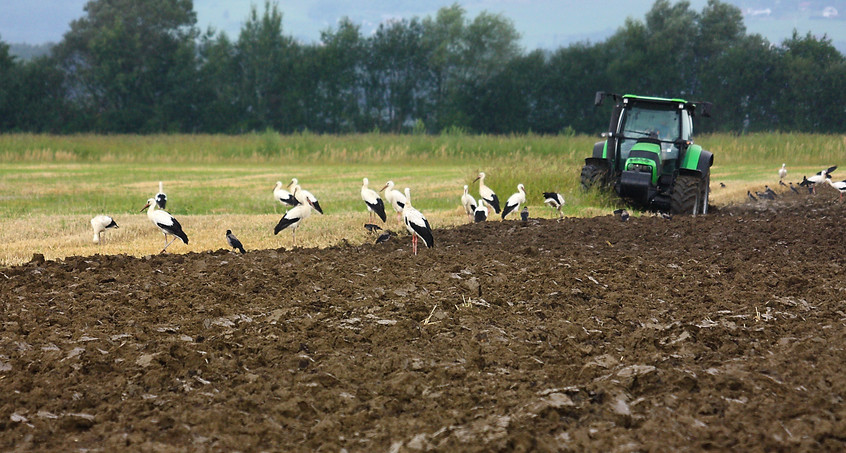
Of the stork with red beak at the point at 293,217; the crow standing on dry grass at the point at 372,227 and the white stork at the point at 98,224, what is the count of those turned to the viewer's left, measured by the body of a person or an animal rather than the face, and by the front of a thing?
2

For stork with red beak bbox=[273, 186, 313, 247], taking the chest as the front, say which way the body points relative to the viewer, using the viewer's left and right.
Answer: facing to the right of the viewer

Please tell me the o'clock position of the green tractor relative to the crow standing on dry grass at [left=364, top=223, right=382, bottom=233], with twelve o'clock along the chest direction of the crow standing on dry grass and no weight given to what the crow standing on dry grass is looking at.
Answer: The green tractor is roughly at 5 o'clock from the crow standing on dry grass.

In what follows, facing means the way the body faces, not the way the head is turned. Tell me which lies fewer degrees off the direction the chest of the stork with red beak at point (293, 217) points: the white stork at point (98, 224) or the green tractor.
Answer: the green tractor

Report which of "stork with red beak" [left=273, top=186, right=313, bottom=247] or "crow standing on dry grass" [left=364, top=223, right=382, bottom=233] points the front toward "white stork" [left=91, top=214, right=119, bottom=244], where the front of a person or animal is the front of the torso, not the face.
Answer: "crow standing on dry grass" [left=364, top=223, right=382, bottom=233]

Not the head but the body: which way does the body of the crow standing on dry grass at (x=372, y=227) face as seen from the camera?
to the viewer's left

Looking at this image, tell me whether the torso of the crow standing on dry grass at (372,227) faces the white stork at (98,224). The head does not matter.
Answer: yes

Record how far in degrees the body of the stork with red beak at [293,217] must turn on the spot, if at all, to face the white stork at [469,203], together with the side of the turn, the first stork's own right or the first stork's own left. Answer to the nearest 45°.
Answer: approximately 45° to the first stork's own left

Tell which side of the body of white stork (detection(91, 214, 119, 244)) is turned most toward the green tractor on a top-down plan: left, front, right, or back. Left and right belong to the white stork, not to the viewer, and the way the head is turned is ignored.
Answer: back

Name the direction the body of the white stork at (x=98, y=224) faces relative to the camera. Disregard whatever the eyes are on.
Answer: to the viewer's left

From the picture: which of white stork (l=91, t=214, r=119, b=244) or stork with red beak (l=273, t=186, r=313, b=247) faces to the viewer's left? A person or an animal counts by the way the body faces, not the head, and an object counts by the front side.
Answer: the white stork
